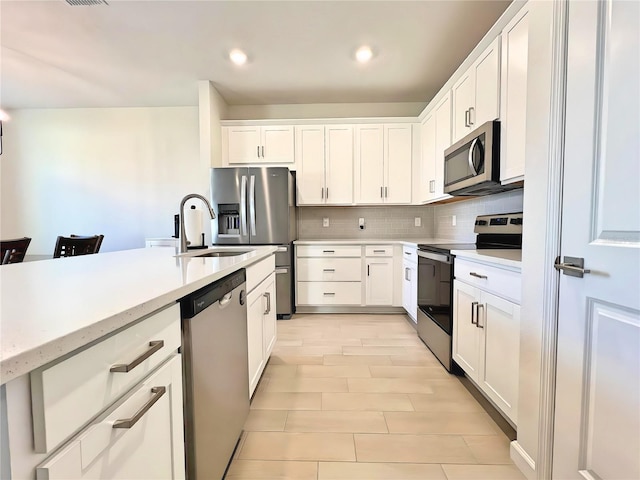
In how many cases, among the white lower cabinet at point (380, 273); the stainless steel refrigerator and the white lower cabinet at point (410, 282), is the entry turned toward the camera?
2

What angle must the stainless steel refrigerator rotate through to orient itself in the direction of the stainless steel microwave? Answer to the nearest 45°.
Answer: approximately 45° to its left

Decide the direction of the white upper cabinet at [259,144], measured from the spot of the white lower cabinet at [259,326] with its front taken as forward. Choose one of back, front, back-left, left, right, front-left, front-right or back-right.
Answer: left

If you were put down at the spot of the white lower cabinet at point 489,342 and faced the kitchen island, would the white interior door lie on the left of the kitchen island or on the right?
left

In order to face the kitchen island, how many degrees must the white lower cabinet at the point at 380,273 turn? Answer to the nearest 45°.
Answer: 0° — it already faces it

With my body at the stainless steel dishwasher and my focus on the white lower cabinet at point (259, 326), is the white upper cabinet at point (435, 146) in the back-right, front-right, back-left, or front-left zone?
front-right

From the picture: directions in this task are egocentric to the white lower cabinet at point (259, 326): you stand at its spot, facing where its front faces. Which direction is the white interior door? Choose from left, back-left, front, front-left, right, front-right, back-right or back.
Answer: front-right

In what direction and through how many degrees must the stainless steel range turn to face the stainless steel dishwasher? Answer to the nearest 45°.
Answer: approximately 45° to its left

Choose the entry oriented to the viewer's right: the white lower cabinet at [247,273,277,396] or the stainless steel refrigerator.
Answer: the white lower cabinet

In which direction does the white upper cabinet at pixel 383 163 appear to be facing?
toward the camera

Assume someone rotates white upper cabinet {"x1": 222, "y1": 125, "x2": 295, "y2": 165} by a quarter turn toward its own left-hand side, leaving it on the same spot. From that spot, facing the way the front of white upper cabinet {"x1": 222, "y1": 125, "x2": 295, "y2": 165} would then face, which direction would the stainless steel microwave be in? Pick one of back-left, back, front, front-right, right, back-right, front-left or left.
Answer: front-right

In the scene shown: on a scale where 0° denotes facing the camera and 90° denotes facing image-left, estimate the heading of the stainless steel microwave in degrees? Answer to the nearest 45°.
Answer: approximately 45°

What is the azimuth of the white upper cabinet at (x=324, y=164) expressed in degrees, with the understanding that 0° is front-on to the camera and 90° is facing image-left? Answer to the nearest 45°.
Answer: approximately 0°

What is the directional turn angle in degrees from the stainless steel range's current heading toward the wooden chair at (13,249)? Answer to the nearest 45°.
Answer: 0° — it already faces it

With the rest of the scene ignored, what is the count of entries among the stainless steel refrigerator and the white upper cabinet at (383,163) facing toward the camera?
2

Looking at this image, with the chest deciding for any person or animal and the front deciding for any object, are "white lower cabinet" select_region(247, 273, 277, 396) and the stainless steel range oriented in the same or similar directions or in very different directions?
very different directions

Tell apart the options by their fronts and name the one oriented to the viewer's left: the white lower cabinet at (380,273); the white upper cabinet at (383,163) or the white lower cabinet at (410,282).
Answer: the white lower cabinet at (410,282)
